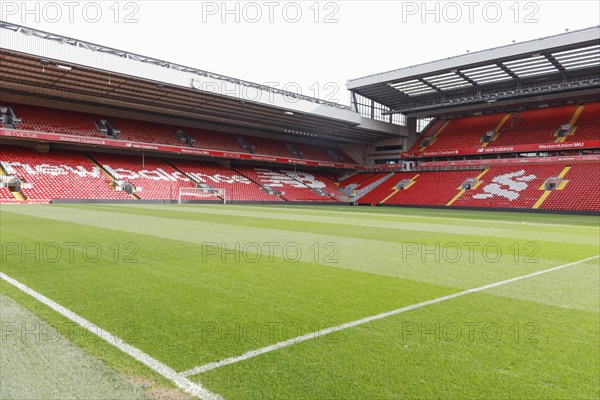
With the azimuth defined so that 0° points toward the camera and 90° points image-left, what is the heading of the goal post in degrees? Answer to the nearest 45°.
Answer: approximately 0°
